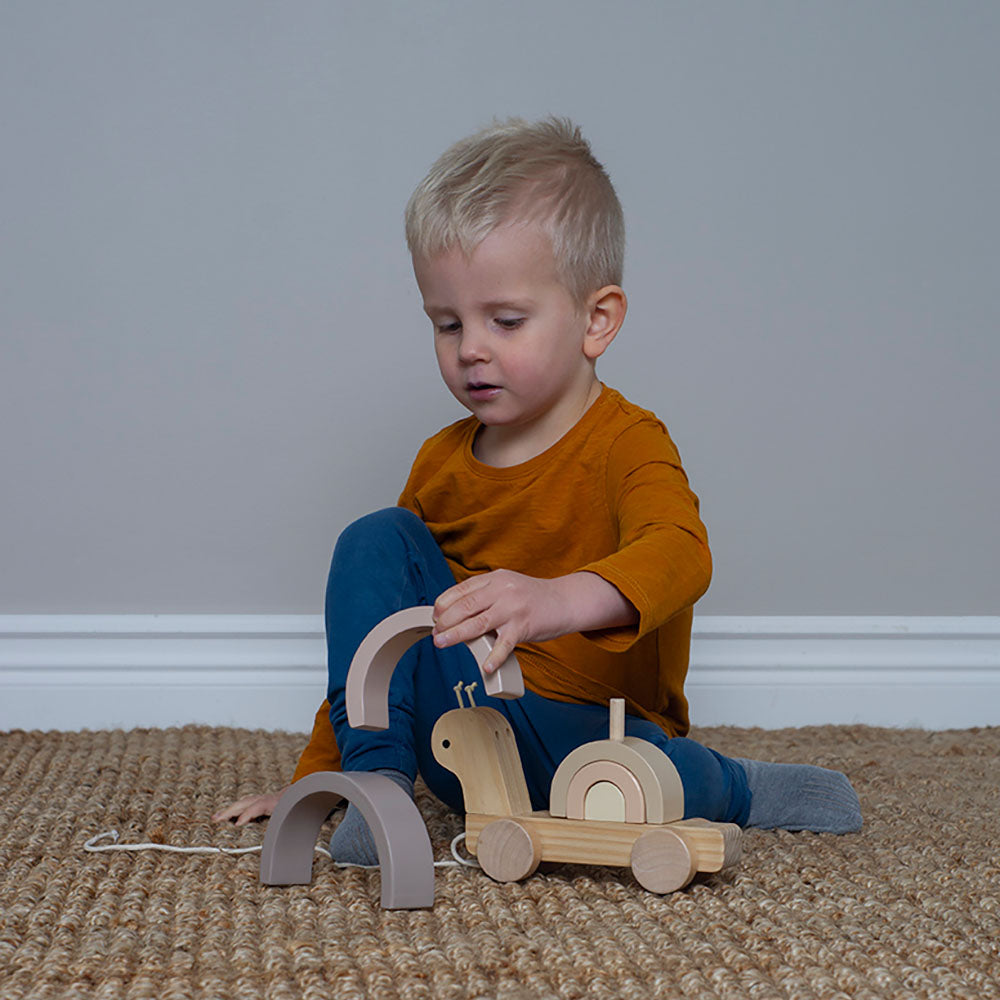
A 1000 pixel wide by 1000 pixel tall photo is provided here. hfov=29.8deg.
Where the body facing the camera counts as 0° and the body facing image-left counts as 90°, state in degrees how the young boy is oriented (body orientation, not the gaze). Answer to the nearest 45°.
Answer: approximately 45°

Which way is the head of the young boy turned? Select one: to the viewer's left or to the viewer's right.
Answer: to the viewer's left
